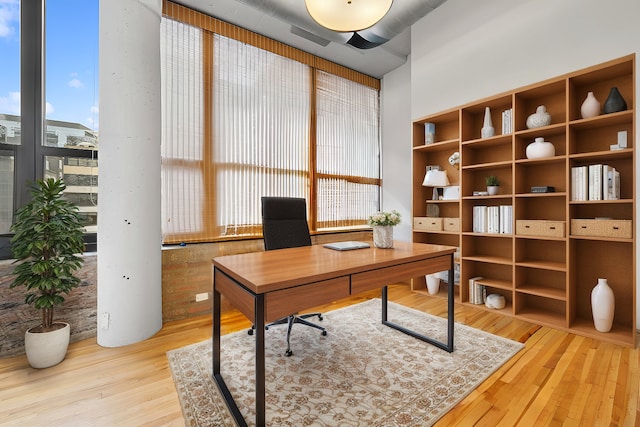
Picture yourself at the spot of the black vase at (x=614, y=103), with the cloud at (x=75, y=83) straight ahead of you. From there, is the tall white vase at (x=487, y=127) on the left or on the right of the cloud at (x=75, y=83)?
right

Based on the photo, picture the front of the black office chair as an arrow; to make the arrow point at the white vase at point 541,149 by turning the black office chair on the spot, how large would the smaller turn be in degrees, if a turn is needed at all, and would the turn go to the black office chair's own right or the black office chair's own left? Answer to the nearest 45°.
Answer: approximately 45° to the black office chair's own left

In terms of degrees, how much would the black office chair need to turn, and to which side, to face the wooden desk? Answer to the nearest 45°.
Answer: approximately 45° to its right

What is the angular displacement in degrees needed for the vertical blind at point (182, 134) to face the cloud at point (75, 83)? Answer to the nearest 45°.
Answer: approximately 135° to its right

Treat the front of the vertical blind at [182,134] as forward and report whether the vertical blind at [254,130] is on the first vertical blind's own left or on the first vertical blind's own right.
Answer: on the first vertical blind's own left

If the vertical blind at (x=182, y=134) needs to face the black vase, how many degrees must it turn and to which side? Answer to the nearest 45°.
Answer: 0° — it already faces it

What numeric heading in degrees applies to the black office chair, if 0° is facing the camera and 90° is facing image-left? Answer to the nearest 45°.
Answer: approximately 315°

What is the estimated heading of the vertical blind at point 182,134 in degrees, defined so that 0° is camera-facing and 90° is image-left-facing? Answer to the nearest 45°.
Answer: approximately 315°
